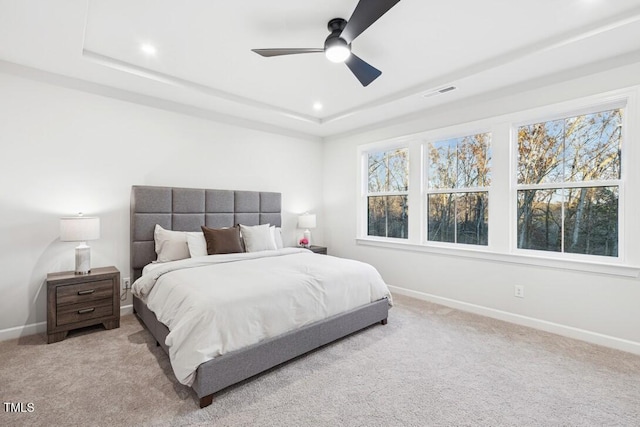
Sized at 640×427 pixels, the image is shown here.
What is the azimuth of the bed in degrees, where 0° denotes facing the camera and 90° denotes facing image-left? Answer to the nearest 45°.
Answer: approximately 315°

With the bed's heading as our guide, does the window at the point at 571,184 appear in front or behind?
in front

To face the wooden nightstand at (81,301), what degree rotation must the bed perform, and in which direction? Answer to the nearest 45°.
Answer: approximately 135° to its right

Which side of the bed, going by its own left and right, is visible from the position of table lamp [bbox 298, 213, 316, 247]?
left

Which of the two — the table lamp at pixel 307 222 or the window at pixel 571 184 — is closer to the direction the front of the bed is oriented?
the window

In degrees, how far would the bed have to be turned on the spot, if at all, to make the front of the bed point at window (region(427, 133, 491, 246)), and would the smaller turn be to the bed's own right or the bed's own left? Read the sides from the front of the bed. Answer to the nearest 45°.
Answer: approximately 45° to the bed's own left

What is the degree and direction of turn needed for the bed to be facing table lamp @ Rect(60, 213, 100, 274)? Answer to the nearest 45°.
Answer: approximately 135° to its right
